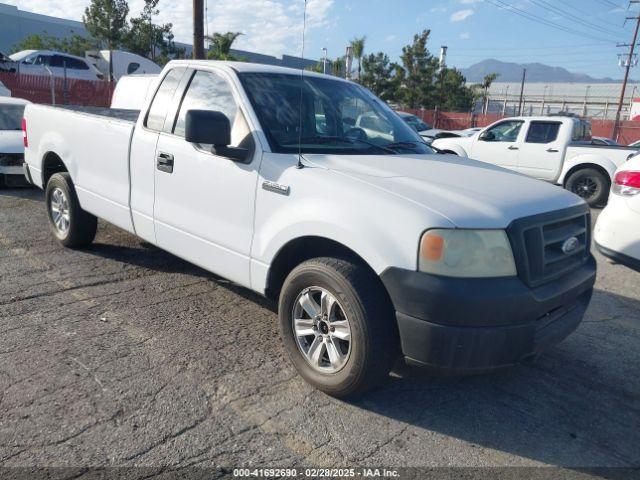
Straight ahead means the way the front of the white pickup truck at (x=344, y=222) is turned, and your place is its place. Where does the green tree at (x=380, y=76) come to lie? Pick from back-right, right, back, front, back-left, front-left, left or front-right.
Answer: back-left

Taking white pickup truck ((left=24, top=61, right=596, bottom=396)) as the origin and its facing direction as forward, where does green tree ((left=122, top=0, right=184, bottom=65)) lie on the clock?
The green tree is roughly at 7 o'clock from the white pickup truck.

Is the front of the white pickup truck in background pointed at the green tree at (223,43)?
yes

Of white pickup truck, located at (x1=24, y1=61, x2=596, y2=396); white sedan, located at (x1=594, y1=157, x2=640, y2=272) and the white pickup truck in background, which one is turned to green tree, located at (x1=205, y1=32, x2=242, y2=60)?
the white pickup truck in background

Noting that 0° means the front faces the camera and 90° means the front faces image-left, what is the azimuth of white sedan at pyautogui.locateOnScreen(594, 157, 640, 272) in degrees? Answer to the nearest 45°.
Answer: approximately 225°

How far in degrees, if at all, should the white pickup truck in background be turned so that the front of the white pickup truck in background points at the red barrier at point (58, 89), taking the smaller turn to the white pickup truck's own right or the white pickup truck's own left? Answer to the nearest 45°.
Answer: approximately 45° to the white pickup truck's own left

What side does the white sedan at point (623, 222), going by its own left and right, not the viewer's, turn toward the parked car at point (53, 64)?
left

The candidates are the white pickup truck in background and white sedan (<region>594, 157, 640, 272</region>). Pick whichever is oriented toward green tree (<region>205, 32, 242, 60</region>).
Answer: the white pickup truck in background

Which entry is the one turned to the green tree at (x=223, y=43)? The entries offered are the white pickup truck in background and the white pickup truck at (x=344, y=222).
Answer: the white pickup truck in background

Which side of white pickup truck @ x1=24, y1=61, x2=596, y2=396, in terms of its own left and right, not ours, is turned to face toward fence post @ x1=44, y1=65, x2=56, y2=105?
back

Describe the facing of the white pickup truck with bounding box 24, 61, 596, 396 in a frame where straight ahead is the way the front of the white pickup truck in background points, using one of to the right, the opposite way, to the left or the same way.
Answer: the opposite way

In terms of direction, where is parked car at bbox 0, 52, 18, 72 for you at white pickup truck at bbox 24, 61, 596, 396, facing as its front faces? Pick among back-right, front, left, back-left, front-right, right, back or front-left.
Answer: back

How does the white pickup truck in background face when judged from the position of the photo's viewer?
facing away from the viewer and to the left of the viewer
